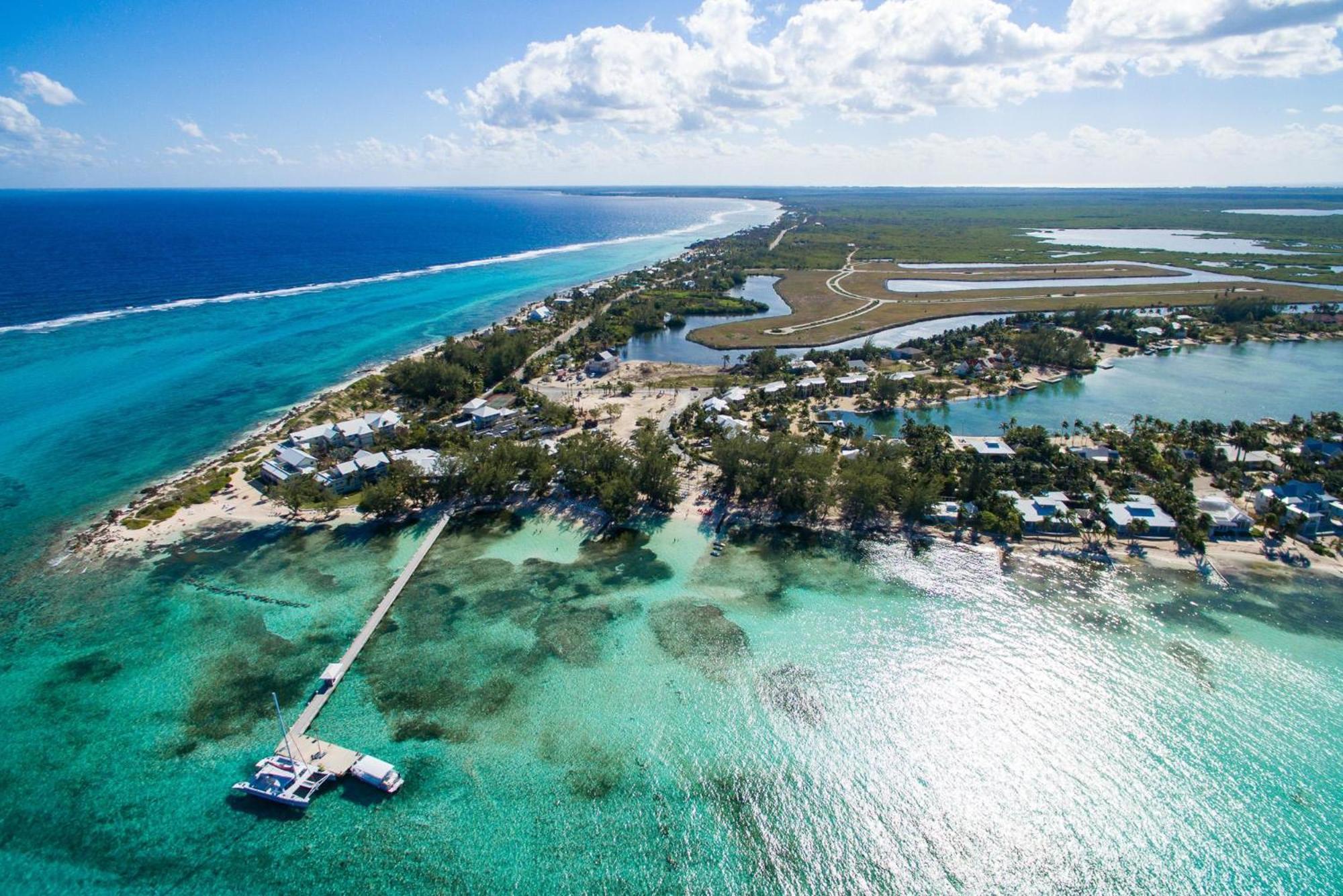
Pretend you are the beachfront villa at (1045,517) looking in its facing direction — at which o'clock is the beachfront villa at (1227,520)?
the beachfront villa at (1227,520) is roughly at 8 o'clock from the beachfront villa at (1045,517).

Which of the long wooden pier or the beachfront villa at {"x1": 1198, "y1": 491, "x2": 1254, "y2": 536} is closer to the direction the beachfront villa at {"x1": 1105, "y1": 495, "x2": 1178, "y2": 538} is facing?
the long wooden pier

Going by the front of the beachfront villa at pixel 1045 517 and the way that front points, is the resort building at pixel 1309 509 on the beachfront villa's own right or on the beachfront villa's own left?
on the beachfront villa's own left

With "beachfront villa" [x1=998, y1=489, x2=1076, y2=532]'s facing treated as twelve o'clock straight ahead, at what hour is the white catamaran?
The white catamaran is roughly at 1 o'clock from the beachfront villa.

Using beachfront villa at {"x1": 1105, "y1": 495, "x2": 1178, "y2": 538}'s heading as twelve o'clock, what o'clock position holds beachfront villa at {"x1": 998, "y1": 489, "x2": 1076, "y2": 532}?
beachfront villa at {"x1": 998, "y1": 489, "x2": 1076, "y2": 532} is roughly at 2 o'clock from beachfront villa at {"x1": 1105, "y1": 495, "x2": 1178, "y2": 538}.

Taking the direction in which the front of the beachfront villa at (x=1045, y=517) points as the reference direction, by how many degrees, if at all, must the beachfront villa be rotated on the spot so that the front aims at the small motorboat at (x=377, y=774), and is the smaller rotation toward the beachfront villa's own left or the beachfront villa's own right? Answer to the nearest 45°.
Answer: approximately 45° to the beachfront villa's own right

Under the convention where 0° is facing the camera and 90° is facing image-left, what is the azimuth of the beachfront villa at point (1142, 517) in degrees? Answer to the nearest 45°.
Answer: approximately 0°

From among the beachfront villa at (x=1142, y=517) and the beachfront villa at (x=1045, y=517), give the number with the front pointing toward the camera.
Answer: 2
